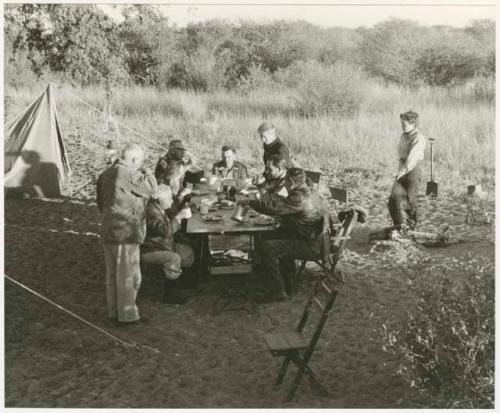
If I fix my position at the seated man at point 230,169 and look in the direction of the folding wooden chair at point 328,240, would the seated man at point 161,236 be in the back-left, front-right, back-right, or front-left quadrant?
front-right

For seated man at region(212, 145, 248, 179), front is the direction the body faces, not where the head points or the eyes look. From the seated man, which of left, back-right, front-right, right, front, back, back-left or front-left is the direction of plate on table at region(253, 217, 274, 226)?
front

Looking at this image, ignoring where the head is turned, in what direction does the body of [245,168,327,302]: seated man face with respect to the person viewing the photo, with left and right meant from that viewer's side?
facing to the left of the viewer

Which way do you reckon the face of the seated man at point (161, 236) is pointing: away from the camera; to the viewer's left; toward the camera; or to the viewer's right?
to the viewer's right

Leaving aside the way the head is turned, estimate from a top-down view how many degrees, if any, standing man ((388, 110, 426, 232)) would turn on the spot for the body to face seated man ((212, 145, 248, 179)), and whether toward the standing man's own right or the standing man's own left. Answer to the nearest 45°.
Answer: approximately 45° to the standing man's own right

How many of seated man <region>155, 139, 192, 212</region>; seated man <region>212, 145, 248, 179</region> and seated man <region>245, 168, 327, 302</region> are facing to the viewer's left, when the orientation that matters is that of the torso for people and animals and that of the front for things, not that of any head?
1

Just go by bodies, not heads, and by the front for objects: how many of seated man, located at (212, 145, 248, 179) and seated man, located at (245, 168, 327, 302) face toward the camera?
1

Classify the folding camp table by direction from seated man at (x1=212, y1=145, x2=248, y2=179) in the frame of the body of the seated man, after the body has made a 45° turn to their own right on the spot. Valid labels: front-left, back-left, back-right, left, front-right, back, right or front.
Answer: front-left

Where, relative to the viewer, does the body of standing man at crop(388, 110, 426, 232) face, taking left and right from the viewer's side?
facing the viewer and to the left of the viewer

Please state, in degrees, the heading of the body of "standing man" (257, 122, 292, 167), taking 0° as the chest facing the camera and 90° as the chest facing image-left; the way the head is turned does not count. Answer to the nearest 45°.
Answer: approximately 45°

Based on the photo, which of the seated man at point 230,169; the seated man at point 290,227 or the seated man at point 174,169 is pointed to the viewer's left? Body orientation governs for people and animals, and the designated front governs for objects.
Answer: the seated man at point 290,227

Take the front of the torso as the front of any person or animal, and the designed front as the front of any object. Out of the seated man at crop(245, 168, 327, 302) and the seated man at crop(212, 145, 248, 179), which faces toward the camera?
the seated man at crop(212, 145, 248, 179)

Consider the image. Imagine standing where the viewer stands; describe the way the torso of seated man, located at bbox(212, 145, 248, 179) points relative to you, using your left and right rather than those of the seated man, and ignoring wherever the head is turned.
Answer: facing the viewer

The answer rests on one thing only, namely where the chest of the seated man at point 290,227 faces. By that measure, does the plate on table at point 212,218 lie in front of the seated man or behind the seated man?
in front

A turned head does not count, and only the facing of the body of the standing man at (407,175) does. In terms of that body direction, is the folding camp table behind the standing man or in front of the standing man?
in front

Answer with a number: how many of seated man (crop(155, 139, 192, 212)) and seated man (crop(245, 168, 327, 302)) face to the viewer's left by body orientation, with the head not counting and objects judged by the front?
1

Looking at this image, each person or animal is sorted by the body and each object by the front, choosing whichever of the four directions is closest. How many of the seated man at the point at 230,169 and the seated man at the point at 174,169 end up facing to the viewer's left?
0
